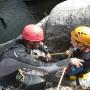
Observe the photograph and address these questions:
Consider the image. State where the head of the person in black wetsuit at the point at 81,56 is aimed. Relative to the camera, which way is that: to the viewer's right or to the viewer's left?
to the viewer's left

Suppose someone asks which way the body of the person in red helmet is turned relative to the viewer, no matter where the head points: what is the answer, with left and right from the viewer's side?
facing to the right of the viewer

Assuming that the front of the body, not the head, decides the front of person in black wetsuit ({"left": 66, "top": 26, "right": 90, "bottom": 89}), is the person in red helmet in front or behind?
in front

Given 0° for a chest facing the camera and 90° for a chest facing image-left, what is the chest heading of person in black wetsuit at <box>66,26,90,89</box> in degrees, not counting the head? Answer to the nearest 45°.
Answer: approximately 90°

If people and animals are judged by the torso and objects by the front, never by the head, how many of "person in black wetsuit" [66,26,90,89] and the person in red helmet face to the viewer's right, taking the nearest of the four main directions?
1

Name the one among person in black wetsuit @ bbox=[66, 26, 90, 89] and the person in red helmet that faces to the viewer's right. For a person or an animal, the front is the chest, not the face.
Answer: the person in red helmet

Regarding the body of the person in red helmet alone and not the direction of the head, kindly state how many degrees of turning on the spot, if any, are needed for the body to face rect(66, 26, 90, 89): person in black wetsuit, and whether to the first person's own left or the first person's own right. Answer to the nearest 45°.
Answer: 0° — they already face them

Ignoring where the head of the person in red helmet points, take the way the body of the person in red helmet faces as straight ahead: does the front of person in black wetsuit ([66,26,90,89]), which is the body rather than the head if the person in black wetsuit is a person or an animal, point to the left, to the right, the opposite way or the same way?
the opposite way
